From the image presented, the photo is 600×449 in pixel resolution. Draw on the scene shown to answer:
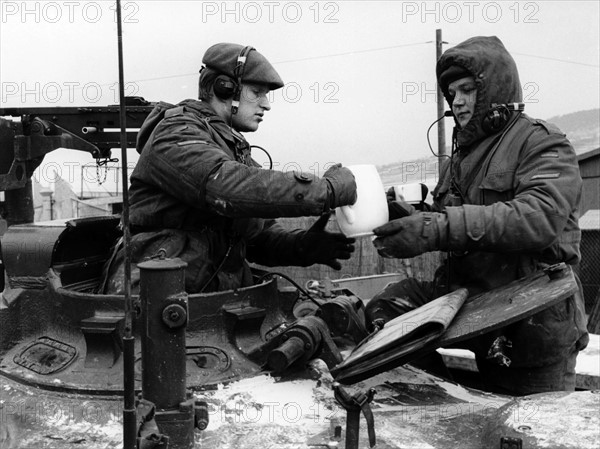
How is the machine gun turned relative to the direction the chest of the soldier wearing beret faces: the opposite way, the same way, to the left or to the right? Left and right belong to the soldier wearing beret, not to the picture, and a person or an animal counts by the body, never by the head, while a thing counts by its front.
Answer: the opposite way

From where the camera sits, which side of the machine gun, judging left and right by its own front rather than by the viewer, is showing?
left

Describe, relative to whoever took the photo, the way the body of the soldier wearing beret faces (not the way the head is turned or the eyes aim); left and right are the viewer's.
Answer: facing to the right of the viewer

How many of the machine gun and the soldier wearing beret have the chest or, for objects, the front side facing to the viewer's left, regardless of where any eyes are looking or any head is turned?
1

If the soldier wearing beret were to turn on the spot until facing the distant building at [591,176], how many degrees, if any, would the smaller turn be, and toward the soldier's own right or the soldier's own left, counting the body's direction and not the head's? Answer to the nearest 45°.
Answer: approximately 45° to the soldier's own left

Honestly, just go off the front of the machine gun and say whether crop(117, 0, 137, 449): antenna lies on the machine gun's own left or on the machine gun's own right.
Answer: on the machine gun's own left

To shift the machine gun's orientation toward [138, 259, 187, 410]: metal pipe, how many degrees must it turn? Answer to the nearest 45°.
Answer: approximately 90° to its left

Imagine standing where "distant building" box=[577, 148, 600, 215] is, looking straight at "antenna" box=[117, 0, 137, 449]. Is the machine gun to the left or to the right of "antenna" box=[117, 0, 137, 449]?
right

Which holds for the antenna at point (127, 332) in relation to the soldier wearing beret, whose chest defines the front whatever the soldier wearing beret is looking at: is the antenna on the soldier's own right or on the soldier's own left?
on the soldier's own right
